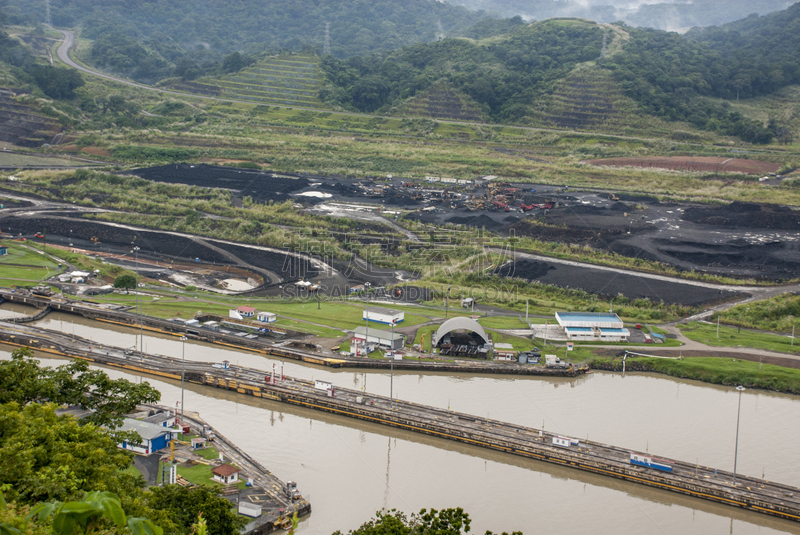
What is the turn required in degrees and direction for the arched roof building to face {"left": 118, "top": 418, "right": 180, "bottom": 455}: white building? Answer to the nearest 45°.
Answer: approximately 45° to its right

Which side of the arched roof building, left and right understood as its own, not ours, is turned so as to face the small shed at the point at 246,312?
right

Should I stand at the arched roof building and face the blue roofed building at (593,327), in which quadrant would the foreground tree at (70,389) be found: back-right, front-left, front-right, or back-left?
back-right

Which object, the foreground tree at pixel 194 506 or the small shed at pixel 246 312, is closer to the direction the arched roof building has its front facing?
the foreground tree

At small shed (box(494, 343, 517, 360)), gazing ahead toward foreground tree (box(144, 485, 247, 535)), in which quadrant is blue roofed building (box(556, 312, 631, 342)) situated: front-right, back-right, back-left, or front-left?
back-left

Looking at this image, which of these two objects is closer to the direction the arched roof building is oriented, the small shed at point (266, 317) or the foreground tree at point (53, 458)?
the foreground tree

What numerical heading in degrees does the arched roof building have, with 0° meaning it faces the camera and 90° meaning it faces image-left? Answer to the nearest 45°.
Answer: approximately 0°

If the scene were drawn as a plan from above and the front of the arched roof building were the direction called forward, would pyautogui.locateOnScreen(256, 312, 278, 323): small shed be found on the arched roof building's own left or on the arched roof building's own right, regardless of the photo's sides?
on the arched roof building's own right

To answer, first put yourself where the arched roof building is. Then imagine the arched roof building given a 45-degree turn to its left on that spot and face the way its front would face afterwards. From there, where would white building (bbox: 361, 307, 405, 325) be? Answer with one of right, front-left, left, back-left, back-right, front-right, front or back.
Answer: back
